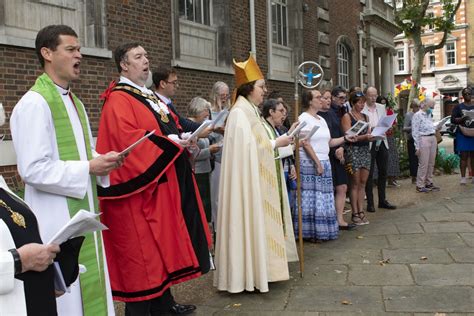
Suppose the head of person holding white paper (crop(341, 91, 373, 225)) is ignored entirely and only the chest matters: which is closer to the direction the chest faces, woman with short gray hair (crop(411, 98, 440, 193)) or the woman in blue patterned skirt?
the woman in blue patterned skirt

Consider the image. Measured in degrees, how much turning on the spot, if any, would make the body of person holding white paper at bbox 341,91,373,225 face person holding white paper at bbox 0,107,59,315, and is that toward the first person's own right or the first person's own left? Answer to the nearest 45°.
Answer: approximately 45° to the first person's own right

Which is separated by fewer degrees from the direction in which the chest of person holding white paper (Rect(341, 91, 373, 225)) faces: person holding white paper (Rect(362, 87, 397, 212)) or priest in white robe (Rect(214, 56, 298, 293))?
the priest in white robe

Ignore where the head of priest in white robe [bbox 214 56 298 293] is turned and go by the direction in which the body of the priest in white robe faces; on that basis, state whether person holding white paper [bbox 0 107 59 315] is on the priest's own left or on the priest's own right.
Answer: on the priest's own right

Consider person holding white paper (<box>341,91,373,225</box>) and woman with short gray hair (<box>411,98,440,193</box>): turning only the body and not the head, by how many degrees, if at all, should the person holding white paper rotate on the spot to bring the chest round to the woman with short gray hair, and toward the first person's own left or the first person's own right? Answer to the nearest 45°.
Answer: approximately 135° to the first person's own left

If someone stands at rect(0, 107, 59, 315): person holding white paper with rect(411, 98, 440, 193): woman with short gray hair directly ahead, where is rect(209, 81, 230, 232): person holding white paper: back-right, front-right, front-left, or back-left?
front-left

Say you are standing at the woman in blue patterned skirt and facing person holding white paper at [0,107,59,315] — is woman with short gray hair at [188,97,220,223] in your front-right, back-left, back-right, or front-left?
front-right

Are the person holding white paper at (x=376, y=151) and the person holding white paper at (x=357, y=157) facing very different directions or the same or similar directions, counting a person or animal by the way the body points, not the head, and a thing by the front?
same or similar directions

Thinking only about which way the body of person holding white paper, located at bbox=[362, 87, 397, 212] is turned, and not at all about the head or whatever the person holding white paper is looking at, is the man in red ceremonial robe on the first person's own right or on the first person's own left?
on the first person's own right
